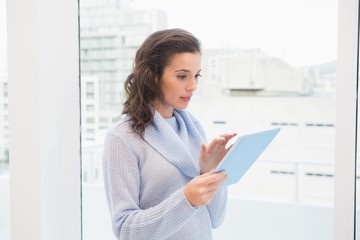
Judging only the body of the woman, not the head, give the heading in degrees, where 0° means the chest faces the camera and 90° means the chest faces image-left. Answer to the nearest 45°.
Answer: approximately 315°
